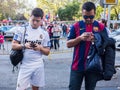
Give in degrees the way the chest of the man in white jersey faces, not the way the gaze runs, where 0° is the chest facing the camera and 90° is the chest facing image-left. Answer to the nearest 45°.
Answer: approximately 0°
